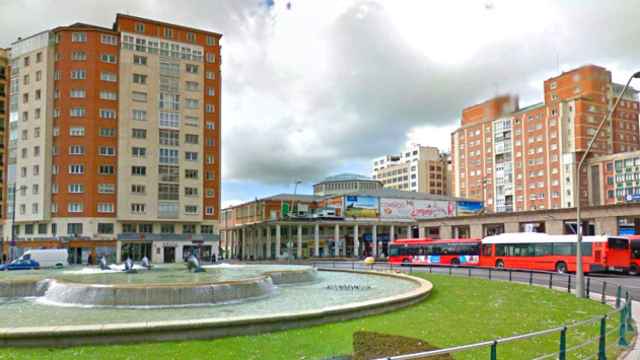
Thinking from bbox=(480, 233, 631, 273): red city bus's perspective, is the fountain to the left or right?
on its left

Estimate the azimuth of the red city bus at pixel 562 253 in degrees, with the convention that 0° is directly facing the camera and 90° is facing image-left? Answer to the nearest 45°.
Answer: approximately 135°

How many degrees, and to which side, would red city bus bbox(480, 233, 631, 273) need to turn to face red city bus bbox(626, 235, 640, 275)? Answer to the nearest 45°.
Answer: approximately 135° to its right
